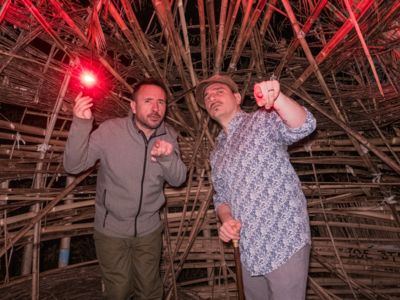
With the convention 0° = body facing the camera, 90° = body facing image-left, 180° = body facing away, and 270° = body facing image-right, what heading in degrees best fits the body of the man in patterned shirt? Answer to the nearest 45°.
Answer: approximately 45°

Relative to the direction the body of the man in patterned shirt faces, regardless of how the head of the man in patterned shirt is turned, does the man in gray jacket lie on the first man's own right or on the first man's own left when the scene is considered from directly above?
on the first man's own right
